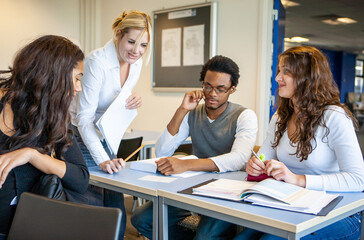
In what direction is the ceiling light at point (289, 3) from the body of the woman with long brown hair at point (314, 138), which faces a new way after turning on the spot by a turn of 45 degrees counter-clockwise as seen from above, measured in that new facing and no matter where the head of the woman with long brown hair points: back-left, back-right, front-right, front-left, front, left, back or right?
back

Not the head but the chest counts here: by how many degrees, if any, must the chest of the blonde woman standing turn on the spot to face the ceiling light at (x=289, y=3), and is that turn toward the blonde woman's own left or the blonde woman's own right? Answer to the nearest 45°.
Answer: approximately 90° to the blonde woman's own left

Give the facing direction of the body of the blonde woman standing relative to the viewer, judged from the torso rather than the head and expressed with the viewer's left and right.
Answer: facing the viewer and to the right of the viewer

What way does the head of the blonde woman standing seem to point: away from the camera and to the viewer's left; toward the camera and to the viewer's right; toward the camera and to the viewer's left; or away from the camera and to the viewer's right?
toward the camera and to the viewer's right

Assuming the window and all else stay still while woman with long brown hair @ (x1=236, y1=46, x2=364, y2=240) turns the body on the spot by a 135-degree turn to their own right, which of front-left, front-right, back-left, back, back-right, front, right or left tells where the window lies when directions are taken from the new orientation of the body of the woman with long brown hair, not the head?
front

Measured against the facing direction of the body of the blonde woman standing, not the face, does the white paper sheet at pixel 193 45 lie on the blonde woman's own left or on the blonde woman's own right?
on the blonde woman's own left

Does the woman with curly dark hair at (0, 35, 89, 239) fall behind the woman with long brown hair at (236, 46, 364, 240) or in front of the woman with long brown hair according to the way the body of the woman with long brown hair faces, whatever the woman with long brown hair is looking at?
in front

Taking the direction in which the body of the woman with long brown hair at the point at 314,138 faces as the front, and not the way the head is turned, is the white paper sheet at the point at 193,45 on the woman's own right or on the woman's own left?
on the woman's own right

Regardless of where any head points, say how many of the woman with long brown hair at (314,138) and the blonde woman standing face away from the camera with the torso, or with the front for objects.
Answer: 0

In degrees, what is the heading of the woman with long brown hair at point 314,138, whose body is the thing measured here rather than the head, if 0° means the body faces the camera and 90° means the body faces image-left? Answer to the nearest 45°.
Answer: approximately 45°

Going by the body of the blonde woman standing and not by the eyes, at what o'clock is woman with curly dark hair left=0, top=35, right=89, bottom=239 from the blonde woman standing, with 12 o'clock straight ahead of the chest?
The woman with curly dark hair is roughly at 2 o'clock from the blonde woman standing.

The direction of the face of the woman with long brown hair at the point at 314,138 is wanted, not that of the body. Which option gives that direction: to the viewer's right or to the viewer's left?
to the viewer's left

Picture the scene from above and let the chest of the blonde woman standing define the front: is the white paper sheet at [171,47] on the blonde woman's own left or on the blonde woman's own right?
on the blonde woman's own left

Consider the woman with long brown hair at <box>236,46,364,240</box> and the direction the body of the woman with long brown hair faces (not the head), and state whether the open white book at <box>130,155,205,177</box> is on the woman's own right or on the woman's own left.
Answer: on the woman's own right
